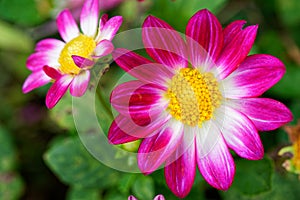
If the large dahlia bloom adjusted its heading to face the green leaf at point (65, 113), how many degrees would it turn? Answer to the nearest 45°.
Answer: approximately 135° to its right

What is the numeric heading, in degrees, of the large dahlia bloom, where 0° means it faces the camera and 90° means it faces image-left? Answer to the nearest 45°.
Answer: approximately 0°

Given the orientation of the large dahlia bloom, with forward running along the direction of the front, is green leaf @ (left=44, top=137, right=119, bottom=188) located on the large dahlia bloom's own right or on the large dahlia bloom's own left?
on the large dahlia bloom's own right

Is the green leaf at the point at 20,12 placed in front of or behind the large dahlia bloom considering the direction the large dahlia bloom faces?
behind

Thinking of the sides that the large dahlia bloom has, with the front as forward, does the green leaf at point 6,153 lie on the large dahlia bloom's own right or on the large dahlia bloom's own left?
on the large dahlia bloom's own right

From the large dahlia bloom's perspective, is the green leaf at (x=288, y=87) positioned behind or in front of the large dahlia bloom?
behind

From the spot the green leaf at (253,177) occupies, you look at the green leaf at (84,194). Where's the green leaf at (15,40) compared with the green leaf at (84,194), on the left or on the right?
right
